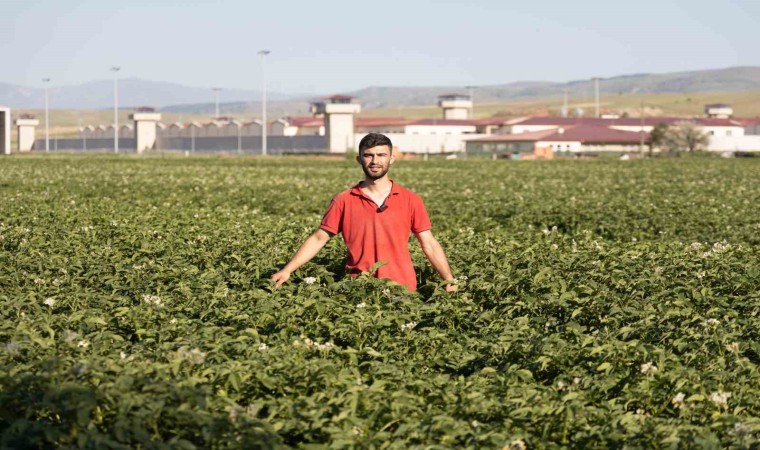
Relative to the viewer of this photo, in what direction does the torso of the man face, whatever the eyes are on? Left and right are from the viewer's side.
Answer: facing the viewer
